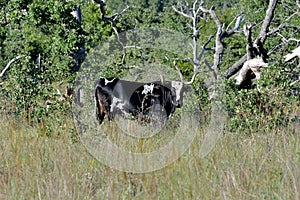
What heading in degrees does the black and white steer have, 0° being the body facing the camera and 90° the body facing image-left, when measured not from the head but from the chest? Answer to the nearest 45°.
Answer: approximately 270°
